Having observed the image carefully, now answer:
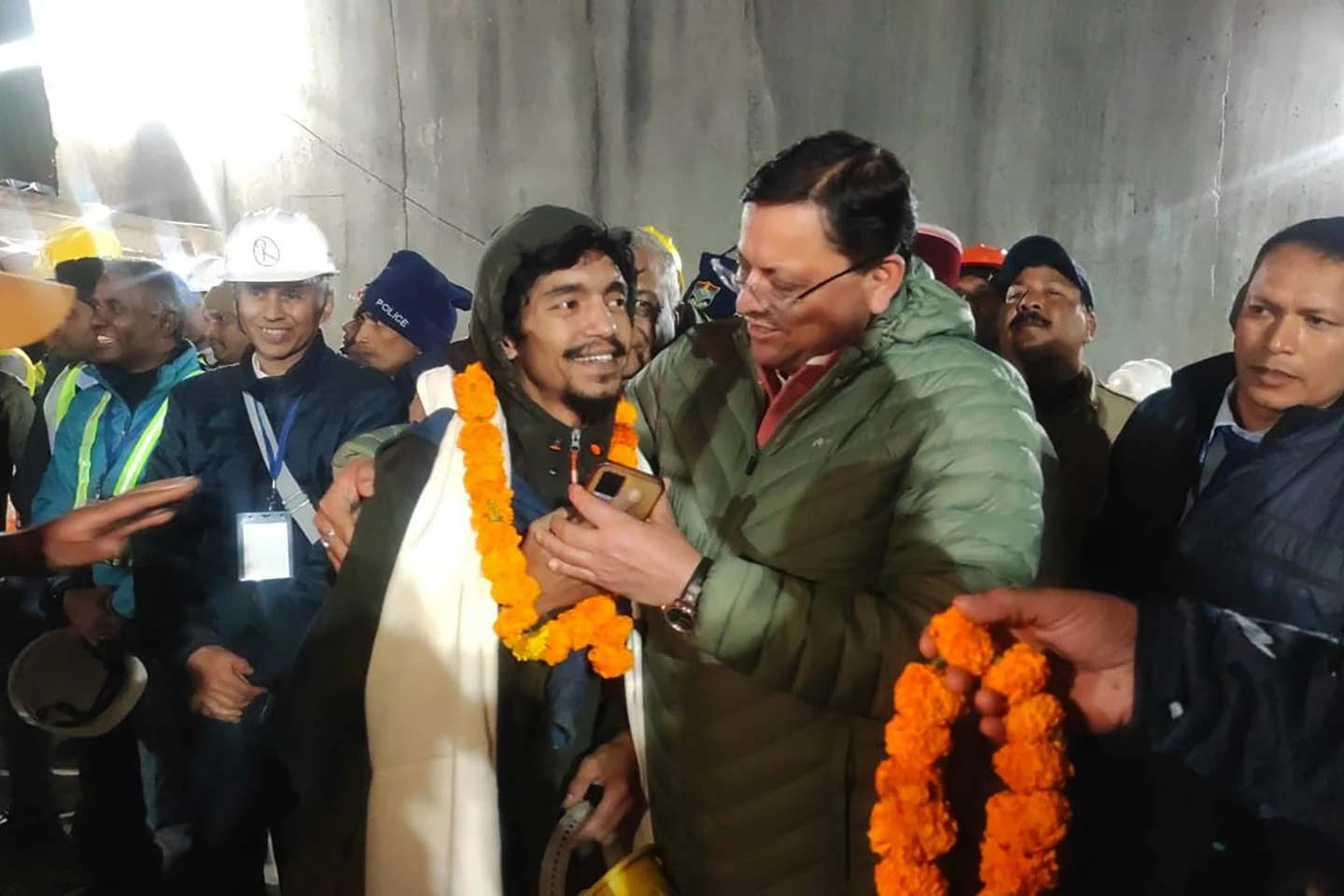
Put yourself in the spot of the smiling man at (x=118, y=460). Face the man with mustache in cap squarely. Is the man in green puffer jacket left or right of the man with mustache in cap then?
right

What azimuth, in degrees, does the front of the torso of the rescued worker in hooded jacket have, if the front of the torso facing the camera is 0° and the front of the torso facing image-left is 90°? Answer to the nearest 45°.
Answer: approximately 315°

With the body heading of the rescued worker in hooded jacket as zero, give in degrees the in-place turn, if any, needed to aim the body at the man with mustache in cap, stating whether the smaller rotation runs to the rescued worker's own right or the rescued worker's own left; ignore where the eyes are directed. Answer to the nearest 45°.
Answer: approximately 90° to the rescued worker's own left

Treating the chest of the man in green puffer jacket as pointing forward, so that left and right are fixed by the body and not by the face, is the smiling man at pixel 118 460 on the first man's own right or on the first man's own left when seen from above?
on the first man's own right
